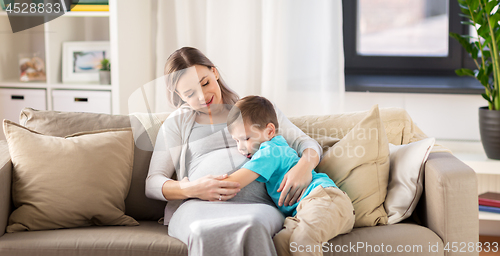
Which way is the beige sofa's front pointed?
toward the camera

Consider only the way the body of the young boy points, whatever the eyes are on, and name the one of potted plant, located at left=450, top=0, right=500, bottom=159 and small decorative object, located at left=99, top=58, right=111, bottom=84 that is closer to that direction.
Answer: the small decorative object

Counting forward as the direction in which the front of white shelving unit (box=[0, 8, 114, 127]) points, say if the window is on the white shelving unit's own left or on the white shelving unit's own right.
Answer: on the white shelving unit's own left

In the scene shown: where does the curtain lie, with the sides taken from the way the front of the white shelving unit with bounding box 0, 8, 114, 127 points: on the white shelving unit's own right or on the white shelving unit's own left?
on the white shelving unit's own left

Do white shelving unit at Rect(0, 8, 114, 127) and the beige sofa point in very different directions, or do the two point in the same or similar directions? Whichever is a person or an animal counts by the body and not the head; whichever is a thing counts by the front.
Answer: same or similar directions

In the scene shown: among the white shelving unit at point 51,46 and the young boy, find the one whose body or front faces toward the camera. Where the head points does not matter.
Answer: the white shelving unit

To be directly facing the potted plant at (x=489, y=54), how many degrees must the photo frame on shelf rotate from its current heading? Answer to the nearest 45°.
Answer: approximately 45° to its left

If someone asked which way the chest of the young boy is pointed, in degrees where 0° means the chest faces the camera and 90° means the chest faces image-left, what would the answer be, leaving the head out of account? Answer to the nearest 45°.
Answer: approximately 90°

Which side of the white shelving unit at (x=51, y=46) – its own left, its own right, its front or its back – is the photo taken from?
front

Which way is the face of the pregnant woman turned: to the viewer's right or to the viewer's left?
to the viewer's right

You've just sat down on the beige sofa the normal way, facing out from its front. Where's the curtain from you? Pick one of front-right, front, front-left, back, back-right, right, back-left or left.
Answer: back
